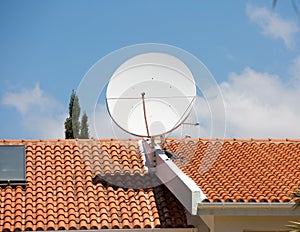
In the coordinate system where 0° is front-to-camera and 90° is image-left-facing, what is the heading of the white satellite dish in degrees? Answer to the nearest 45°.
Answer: approximately 0°
